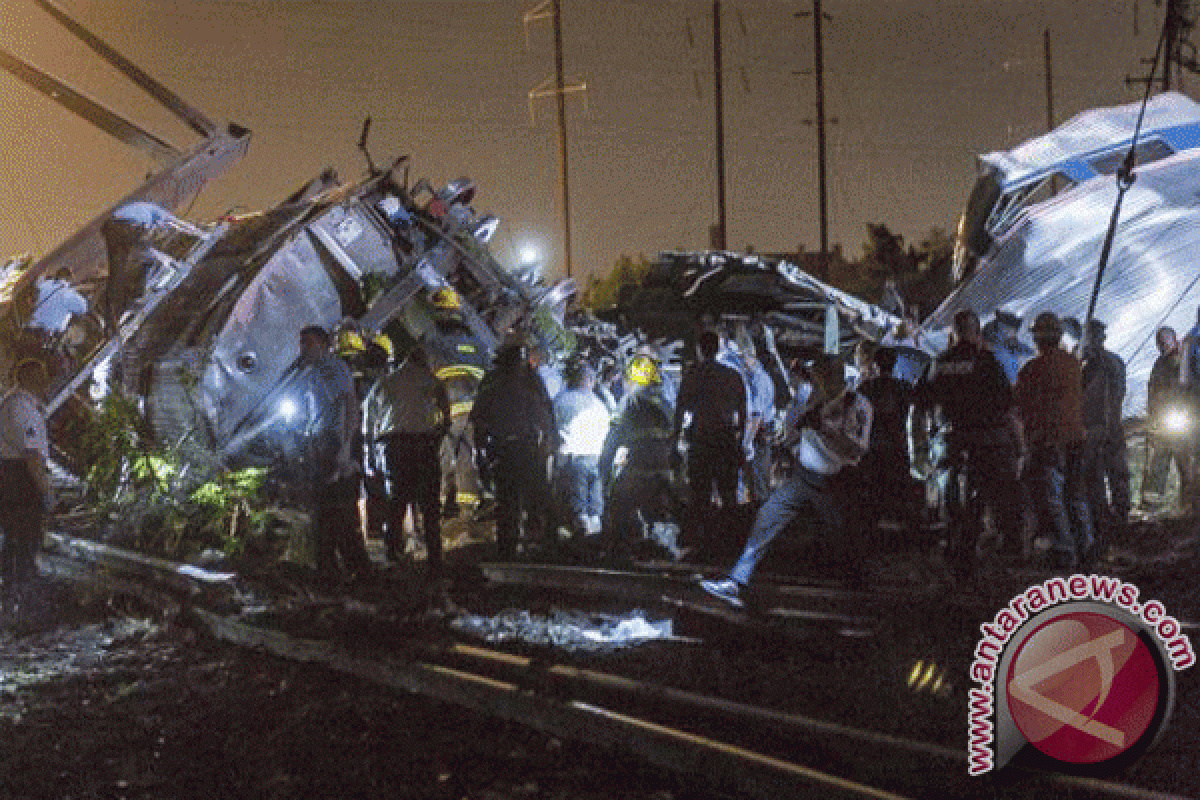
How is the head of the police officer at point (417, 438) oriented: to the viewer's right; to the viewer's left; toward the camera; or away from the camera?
away from the camera

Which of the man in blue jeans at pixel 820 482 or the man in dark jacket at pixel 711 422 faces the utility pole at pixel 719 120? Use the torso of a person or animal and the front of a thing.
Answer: the man in dark jacket

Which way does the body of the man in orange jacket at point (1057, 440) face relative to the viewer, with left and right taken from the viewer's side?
facing away from the viewer

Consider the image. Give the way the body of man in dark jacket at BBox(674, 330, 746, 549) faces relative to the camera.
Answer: away from the camera

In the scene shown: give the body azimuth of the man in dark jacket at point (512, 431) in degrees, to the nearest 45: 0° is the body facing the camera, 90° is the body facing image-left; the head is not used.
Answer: approximately 180°

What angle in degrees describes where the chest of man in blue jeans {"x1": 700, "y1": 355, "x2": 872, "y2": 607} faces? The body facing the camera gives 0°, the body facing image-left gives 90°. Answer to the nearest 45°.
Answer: approximately 45°

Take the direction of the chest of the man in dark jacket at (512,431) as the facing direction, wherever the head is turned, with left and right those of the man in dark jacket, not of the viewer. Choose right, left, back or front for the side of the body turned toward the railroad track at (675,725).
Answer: back

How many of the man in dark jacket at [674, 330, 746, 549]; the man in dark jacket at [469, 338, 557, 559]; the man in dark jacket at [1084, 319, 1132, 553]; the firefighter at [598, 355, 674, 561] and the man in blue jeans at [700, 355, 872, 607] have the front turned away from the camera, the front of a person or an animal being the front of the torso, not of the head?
4

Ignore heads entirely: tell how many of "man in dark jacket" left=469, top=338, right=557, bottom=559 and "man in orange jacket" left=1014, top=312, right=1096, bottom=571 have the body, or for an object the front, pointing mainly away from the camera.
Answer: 2

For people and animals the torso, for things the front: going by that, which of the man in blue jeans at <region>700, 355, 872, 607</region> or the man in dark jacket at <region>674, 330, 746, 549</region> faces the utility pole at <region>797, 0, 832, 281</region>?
the man in dark jacket

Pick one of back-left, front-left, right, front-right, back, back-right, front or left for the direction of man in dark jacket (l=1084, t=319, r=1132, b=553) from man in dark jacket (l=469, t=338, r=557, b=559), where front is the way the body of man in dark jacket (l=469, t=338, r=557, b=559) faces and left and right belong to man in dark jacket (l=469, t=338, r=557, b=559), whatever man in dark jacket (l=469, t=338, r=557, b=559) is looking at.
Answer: right

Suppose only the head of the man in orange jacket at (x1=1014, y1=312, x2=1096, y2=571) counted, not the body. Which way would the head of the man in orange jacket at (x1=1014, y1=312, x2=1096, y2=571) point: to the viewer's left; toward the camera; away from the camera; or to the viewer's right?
away from the camera

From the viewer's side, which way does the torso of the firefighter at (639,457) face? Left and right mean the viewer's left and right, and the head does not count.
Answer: facing away from the viewer

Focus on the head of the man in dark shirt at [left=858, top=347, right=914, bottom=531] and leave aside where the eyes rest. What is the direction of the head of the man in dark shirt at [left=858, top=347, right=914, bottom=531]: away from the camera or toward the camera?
away from the camera

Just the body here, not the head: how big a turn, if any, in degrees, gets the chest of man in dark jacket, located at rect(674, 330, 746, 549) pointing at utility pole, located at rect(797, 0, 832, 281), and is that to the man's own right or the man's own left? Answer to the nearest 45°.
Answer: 0° — they already face it

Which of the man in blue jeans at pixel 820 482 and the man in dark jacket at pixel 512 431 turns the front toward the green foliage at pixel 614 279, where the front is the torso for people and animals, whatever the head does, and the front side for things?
the man in dark jacket

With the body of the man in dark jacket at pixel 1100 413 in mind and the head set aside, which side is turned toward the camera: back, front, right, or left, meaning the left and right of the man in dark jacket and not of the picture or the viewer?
back

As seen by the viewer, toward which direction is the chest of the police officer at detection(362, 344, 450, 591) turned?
away from the camera

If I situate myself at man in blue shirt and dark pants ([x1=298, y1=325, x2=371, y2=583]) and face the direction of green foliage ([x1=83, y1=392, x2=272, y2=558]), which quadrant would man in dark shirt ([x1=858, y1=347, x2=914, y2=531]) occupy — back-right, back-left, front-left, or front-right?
back-right

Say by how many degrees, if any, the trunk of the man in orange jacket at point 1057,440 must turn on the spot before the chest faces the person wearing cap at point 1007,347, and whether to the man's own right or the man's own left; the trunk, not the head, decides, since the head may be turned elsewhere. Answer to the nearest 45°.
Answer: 0° — they already face them
